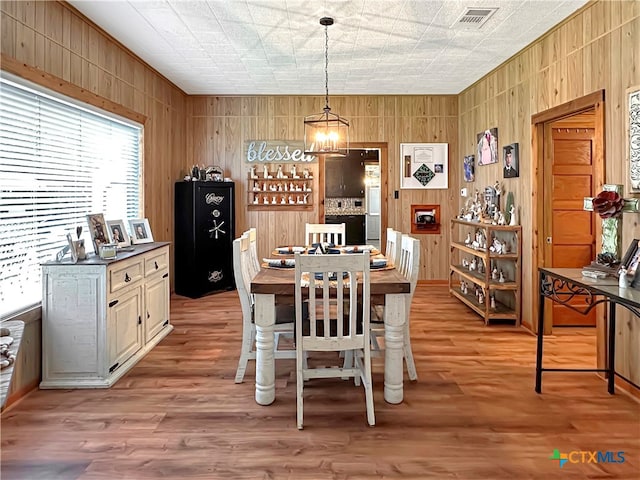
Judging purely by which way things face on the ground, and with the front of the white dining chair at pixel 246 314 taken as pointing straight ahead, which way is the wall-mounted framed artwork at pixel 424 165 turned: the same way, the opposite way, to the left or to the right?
to the right

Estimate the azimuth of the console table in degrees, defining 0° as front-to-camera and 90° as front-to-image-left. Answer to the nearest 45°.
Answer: approximately 45°

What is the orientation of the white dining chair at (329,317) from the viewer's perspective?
away from the camera

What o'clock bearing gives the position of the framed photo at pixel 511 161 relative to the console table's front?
The framed photo is roughly at 4 o'clock from the console table.

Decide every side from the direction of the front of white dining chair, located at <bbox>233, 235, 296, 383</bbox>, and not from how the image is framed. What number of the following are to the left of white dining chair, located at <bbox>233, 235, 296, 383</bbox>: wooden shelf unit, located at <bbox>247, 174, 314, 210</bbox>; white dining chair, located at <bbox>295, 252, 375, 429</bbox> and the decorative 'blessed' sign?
2

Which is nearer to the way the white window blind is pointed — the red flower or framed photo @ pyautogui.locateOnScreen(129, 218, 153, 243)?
the red flower

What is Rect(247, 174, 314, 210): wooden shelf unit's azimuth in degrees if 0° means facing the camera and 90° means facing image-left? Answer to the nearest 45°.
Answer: approximately 0°

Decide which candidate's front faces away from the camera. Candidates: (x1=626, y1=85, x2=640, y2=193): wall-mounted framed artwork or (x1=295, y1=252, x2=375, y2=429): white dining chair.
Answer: the white dining chair

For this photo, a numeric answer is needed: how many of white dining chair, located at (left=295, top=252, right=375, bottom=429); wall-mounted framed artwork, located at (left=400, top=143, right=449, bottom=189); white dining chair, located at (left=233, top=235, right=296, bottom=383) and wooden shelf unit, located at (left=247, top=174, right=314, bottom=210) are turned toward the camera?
2

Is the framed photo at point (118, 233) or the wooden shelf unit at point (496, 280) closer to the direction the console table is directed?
the framed photo
